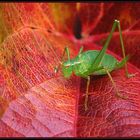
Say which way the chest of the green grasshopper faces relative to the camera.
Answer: to the viewer's left
